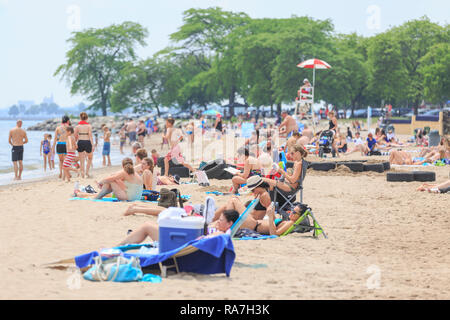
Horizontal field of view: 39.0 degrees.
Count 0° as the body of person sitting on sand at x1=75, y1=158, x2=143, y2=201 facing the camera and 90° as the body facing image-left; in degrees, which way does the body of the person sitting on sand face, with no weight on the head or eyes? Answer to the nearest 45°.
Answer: approximately 135°

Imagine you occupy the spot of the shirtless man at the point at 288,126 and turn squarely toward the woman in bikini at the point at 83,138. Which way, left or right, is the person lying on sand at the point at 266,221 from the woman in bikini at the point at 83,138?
left

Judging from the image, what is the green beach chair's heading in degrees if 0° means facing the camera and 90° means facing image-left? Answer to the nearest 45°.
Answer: approximately 90°

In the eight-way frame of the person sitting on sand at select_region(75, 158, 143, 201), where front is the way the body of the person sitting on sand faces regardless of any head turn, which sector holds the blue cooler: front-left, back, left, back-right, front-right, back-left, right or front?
back-left

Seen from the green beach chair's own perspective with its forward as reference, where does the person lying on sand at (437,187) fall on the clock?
The person lying on sand is roughly at 4 o'clock from the green beach chair.

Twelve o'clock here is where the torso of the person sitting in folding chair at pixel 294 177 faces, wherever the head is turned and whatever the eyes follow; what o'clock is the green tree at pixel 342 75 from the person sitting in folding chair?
The green tree is roughly at 3 o'clock from the person sitting in folding chair.

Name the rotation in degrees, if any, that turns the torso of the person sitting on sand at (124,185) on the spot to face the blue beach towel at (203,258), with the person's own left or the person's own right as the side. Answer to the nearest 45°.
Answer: approximately 135° to the person's own left
